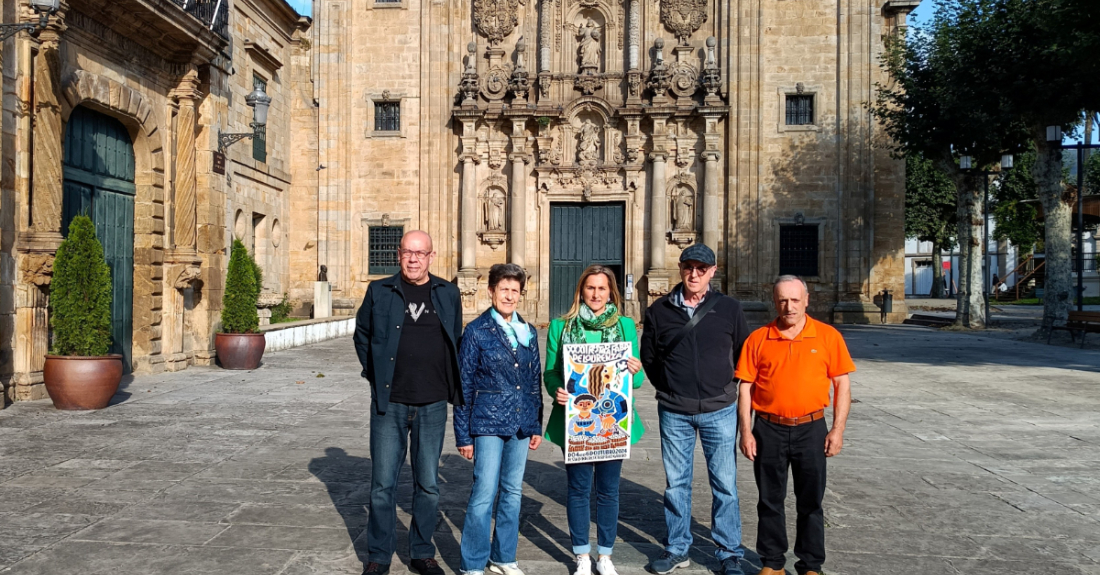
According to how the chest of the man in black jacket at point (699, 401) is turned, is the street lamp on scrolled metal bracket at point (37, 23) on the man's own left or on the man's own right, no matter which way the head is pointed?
on the man's own right

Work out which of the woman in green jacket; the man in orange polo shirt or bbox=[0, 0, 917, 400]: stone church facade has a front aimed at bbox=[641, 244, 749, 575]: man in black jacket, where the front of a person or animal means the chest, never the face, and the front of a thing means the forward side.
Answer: the stone church facade

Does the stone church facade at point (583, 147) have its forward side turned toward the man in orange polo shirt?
yes

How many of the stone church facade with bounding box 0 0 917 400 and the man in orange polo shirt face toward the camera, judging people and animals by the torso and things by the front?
2

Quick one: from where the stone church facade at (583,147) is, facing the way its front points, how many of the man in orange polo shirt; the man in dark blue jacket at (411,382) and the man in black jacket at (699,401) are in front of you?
3

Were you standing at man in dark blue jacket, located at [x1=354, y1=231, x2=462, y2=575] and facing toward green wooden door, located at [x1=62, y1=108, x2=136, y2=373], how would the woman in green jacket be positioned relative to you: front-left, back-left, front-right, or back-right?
back-right

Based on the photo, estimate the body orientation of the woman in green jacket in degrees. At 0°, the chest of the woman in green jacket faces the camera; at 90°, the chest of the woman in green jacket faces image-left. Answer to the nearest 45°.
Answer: approximately 0°

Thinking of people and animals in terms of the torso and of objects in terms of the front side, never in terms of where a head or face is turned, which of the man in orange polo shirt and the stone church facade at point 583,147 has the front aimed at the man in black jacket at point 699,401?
the stone church facade

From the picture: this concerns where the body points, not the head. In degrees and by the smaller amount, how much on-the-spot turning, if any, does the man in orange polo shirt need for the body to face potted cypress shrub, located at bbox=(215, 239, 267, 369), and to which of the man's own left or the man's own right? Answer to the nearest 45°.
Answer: approximately 135° to the man's own right

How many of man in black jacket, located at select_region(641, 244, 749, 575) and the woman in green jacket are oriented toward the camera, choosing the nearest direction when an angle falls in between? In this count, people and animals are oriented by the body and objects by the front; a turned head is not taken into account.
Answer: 2
